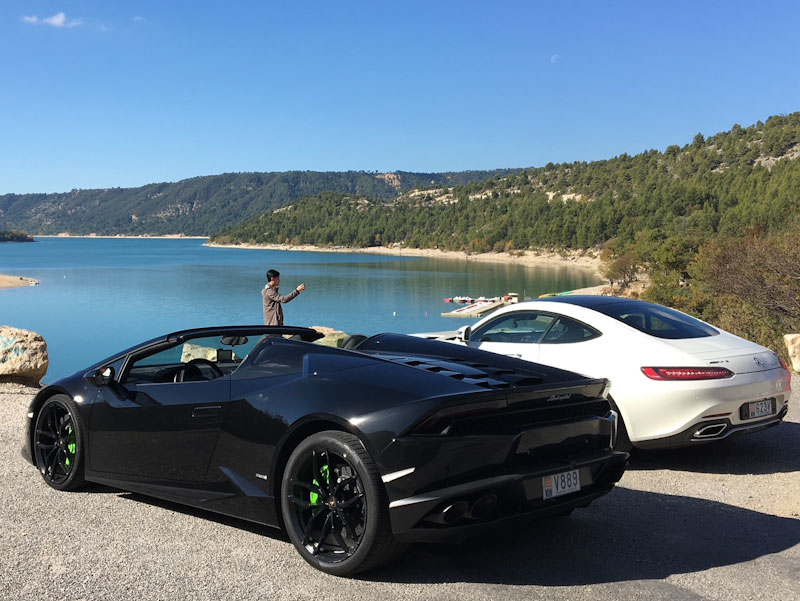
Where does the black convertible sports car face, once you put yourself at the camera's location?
facing away from the viewer and to the left of the viewer

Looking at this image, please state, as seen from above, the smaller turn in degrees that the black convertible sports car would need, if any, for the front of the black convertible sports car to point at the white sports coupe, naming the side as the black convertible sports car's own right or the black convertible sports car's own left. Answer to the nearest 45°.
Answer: approximately 90° to the black convertible sports car's own right

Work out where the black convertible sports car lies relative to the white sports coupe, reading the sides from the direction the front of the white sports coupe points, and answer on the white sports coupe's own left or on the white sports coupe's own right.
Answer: on the white sports coupe's own left

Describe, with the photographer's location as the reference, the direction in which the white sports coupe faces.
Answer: facing away from the viewer and to the left of the viewer

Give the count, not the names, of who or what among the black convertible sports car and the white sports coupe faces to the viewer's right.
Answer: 0

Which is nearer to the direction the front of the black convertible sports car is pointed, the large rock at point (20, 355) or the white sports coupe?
the large rock

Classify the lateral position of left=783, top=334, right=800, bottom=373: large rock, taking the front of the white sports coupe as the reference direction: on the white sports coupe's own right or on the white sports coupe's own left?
on the white sports coupe's own right

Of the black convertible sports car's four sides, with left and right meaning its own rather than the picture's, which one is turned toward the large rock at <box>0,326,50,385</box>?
front
